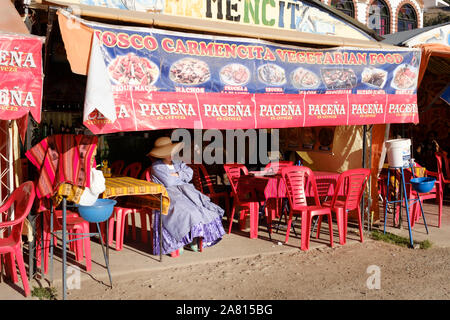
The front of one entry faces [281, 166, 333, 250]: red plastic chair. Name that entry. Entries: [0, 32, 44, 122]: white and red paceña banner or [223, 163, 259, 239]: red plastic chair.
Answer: [223, 163, 259, 239]: red plastic chair

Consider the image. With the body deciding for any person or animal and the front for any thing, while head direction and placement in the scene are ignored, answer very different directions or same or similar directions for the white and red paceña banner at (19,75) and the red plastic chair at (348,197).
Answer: very different directions

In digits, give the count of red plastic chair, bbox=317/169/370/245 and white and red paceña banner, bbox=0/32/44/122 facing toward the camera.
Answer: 1

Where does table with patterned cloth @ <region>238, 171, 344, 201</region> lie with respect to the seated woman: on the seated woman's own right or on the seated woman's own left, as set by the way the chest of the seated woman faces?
on the seated woman's own left

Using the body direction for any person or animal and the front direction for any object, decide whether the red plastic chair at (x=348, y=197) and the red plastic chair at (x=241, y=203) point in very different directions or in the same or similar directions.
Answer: very different directions

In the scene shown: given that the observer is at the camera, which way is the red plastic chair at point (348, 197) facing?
facing away from the viewer and to the left of the viewer

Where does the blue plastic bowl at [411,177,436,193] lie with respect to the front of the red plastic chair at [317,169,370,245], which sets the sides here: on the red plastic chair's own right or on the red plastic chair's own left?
on the red plastic chair's own right

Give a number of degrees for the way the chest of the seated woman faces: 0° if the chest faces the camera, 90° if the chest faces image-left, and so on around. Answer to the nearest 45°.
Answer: approximately 315°

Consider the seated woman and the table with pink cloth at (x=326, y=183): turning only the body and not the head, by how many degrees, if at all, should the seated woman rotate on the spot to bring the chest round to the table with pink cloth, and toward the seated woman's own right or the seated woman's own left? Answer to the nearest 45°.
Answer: approximately 90° to the seated woman's own left

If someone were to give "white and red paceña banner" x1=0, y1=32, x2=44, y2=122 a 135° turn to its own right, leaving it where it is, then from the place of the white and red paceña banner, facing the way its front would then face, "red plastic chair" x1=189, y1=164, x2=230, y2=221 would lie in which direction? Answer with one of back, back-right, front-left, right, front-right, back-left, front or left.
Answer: right

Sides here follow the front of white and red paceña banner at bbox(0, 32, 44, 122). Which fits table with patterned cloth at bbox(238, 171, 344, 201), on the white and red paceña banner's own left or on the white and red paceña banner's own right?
on the white and red paceña banner's own left
